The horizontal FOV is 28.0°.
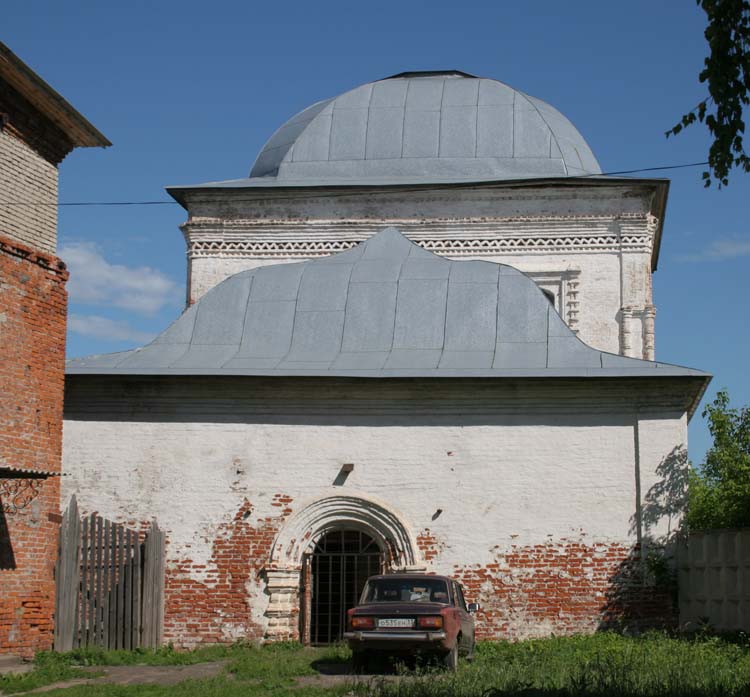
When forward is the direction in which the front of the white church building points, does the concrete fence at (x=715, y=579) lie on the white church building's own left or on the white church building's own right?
on the white church building's own left

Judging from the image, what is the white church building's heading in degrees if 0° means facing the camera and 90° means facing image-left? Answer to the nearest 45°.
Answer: approximately 0°

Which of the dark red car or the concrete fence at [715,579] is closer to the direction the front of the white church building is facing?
the dark red car

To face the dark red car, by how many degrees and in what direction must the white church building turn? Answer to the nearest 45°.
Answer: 0° — it already faces it

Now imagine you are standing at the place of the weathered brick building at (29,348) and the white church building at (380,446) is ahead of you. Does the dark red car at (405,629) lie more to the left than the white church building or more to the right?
right

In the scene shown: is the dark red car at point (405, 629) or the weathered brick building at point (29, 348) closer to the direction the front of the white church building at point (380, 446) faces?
the dark red car

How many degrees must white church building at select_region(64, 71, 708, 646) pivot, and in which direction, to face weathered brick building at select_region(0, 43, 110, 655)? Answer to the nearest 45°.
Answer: approximately 45° to its right
